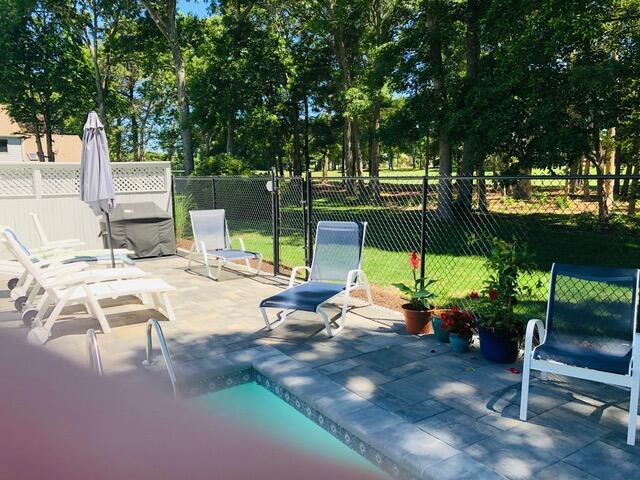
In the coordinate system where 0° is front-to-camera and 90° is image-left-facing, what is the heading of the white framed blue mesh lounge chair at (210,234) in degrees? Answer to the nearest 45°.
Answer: approximately 315°

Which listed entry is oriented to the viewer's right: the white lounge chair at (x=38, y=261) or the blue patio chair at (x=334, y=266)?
the white lounge chair

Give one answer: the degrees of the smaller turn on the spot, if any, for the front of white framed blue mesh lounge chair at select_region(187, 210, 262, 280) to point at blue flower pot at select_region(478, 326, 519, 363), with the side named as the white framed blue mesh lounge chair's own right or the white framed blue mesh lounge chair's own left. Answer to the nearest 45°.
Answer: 0° — it already faces it

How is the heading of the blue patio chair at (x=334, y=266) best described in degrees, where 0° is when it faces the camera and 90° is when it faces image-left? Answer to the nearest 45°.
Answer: approximately 45°

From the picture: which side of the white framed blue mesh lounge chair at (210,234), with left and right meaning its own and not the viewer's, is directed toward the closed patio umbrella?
right
